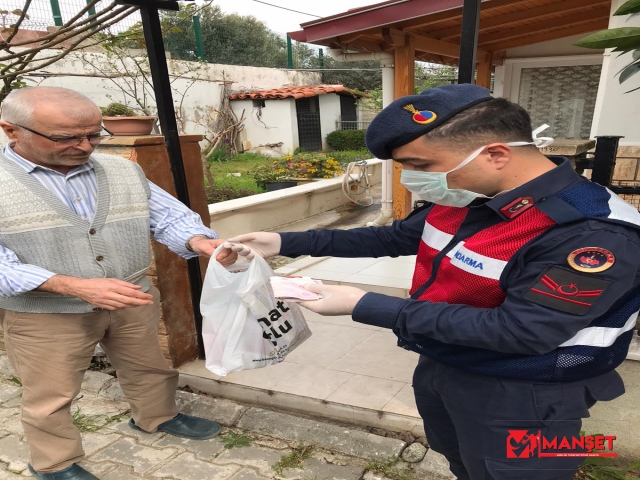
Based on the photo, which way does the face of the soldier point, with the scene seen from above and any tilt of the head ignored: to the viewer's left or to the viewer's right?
to the viewer's left

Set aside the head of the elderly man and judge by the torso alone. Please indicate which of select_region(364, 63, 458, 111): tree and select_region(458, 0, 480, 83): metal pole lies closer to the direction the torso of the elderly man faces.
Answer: the metal pole

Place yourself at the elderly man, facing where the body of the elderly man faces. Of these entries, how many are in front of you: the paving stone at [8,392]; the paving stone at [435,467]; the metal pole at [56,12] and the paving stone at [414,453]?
2

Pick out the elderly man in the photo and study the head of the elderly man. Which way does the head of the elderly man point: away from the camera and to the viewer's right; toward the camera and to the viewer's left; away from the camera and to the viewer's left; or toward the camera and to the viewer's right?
toward the camera and to the viewer's right

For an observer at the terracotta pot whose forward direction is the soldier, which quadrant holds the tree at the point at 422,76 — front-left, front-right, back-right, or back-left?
back-left

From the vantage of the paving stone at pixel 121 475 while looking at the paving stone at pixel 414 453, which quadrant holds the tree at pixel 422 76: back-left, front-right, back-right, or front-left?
front-left

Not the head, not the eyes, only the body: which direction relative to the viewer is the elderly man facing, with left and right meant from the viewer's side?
facing the viewer and to the right of the viewer

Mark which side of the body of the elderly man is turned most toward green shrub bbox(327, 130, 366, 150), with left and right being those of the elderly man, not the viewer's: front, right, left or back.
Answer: left

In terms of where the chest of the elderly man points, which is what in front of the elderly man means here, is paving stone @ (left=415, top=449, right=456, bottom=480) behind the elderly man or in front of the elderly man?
in front

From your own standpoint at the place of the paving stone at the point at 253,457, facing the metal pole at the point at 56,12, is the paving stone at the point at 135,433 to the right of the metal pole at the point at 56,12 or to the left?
left

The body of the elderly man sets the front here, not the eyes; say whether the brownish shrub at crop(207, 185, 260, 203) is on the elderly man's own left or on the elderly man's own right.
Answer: on the elderly man's own left
